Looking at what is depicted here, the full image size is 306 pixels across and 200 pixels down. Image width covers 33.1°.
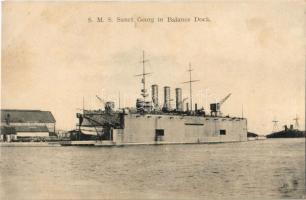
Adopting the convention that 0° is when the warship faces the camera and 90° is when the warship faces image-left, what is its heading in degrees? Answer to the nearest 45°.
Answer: approximately 45°
